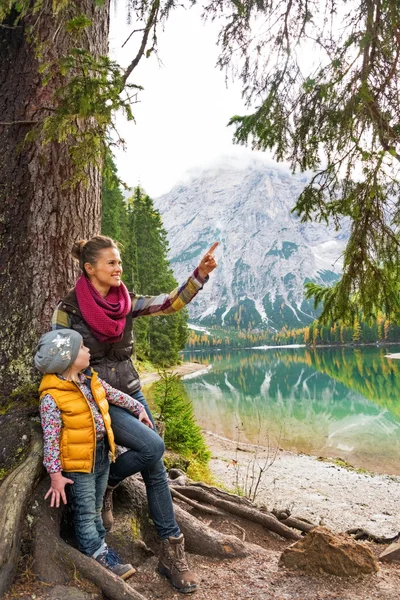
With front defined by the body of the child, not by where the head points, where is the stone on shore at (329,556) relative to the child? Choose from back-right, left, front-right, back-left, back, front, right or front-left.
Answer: front-left

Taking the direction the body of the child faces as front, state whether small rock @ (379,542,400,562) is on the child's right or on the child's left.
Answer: on the child's left

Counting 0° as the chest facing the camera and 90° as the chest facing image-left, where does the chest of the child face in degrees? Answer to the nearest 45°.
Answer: approximately 315°

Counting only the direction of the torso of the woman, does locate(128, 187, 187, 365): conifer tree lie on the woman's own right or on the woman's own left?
on the woman's own left

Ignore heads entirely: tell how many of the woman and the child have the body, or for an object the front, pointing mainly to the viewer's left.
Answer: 0

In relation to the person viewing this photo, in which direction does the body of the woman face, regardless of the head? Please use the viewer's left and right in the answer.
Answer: facing the viewer and to the right of the viewer

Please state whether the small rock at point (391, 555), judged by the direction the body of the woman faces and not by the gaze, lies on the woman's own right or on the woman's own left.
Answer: on the woman's own left
